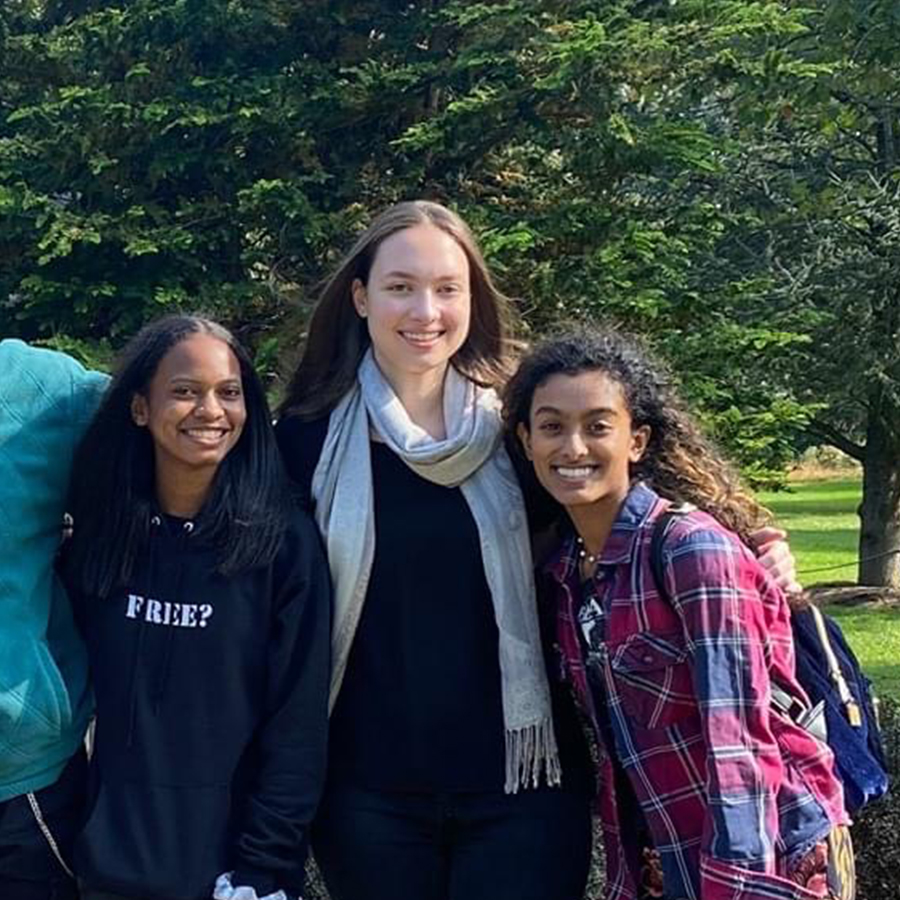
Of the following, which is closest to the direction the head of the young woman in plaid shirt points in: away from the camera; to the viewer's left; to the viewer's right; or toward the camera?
toward the camera

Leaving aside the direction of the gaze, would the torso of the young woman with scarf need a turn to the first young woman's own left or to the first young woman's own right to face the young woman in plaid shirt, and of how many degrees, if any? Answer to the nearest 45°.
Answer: approximately 45° to the first young woman's own left

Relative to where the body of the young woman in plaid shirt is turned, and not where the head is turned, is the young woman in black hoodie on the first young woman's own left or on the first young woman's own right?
on the first young woman's own right

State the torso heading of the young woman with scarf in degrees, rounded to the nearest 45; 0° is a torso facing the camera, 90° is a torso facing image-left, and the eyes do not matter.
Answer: approximately 0°

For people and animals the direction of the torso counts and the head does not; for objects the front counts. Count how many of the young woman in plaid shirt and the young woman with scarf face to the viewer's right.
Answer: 0

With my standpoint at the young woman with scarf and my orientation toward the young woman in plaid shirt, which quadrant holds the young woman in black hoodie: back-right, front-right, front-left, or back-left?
back-right

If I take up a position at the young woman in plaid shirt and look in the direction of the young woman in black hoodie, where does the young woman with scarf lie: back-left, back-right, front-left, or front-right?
front-right

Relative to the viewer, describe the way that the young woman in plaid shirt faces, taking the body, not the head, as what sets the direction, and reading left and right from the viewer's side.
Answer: facing the viewer and to the left of the viewer
